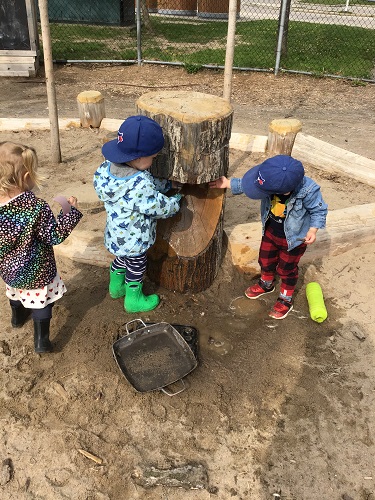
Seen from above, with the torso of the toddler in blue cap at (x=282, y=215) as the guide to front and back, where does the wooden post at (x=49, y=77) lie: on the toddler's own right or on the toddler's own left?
on the toddler's own right

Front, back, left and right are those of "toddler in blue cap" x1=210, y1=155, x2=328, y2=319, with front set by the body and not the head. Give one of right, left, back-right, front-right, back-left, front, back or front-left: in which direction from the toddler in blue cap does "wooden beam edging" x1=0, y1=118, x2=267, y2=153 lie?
right

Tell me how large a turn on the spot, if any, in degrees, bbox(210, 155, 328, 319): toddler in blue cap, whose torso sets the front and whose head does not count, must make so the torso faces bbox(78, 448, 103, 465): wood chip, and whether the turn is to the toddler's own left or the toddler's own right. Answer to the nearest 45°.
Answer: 0° — they already face it

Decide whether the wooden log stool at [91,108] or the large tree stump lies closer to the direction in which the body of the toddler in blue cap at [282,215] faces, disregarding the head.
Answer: the large tree stump

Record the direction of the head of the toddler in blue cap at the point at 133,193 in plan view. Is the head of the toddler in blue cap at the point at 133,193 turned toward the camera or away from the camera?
away from the camera

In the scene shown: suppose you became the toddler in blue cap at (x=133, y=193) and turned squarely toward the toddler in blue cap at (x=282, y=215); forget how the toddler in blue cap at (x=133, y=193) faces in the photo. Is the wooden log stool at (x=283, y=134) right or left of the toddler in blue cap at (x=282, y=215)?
left

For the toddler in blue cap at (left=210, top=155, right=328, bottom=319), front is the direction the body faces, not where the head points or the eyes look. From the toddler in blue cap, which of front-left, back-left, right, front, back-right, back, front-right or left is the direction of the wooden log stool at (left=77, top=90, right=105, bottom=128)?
right

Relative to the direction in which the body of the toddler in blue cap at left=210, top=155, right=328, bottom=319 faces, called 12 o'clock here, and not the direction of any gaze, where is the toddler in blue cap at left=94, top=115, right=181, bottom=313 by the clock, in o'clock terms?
the toddler in blue cap at left=94, top=115, right=181, bottom=313 is roughly at 1 o'clock from the toddler in blue cap at left=210, top=155, right=328, bottom=319.

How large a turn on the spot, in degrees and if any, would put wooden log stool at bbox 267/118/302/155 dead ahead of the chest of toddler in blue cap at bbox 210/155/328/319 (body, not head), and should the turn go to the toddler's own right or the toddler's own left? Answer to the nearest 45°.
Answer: approximately 135° to the toddler's own right

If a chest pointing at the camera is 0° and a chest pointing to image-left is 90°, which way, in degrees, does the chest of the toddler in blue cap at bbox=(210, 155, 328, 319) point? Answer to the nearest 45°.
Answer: approximately 45°

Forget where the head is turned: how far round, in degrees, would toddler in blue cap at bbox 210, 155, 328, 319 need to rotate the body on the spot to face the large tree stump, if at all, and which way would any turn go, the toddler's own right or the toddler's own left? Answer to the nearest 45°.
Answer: approximately 45° to the toddler's own right

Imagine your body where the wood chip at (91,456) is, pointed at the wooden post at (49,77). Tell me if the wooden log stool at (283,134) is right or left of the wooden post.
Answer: right
